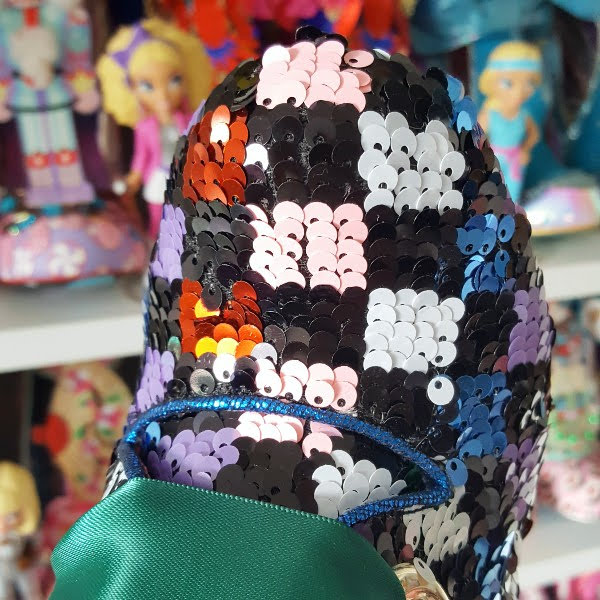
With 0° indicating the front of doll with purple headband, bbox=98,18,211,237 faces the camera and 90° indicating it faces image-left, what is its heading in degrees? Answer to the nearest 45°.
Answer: approximately 315°

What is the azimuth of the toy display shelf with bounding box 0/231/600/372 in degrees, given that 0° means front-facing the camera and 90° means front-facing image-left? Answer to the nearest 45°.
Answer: approximately 0°

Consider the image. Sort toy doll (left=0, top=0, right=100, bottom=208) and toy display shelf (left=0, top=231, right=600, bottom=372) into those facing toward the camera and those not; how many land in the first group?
2
